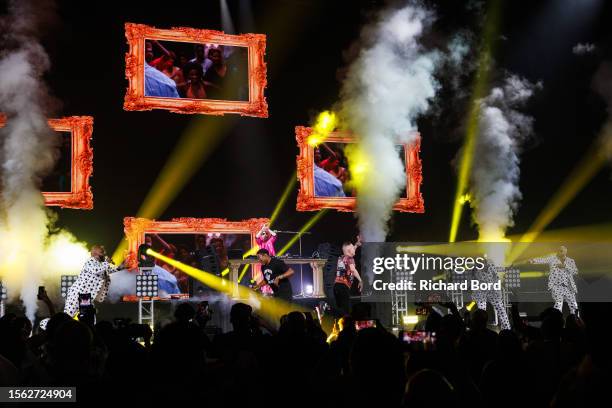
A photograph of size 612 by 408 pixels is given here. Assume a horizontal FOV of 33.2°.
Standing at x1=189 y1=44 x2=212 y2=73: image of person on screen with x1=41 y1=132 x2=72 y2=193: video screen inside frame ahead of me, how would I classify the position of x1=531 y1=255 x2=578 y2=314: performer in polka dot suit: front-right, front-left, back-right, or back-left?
back-left

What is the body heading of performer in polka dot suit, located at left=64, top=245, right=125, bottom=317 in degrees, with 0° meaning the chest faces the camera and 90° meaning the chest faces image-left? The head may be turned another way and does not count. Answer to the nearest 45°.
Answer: approximately 315°

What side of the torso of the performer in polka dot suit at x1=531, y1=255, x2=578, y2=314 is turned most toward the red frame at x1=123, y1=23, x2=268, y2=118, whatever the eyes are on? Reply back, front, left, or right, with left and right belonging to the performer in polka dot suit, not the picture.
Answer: right

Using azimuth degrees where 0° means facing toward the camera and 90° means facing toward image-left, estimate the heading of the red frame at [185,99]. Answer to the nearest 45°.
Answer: approximately 0°

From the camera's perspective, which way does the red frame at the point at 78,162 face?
toward the camera

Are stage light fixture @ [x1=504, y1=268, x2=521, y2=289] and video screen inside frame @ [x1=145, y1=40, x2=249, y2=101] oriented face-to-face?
no

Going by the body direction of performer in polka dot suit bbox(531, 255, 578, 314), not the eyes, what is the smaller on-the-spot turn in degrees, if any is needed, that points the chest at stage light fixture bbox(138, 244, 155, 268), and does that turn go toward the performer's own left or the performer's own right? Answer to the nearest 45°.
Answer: approximately 45° to the performer's own right

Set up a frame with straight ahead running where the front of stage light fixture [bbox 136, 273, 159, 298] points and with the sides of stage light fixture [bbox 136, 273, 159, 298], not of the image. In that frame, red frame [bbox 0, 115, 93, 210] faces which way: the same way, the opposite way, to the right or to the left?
the same way

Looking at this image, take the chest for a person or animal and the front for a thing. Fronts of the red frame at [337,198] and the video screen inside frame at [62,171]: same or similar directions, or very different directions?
same or similar directions

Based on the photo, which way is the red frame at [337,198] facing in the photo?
toward the camera

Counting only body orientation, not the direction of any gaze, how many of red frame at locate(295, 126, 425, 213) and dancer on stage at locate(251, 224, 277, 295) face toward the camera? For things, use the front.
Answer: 2

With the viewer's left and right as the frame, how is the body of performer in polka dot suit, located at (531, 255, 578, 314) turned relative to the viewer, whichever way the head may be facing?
facing the viewer

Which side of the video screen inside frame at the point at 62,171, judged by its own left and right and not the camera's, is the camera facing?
front

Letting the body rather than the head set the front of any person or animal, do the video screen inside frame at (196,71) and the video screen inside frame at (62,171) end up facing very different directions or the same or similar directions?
same or similar directions

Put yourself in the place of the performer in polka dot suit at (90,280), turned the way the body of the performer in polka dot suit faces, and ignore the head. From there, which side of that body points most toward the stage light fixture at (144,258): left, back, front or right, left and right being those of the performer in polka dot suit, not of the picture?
front

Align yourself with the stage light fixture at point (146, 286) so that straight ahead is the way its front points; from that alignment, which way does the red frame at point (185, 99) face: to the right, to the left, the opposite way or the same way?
the same way

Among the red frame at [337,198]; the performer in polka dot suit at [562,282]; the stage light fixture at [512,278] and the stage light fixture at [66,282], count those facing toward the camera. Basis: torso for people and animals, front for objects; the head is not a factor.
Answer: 4

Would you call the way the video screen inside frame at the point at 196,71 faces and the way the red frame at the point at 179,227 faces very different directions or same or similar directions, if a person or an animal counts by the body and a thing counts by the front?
same or similar directions

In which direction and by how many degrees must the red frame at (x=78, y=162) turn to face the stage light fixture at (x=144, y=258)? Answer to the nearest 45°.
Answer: approximately 45° to its left
